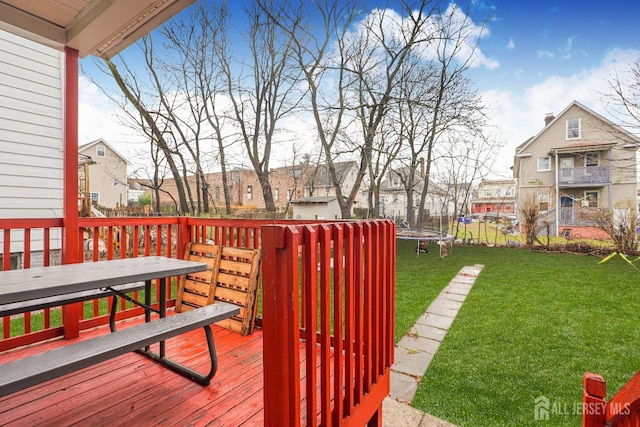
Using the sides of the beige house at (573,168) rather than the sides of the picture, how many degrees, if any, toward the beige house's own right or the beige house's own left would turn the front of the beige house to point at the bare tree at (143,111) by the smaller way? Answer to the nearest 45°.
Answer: approximately 45° to the beige house's own right

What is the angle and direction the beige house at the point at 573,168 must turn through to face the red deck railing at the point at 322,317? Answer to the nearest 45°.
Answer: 0° — it already faces it

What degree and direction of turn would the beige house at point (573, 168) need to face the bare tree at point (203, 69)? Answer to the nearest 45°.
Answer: approximately 45° to its right

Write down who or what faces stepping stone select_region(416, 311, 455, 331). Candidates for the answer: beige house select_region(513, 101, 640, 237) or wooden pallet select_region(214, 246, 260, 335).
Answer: the beige house

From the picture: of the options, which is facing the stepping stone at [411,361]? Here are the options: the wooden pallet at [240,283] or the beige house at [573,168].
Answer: the beige house
